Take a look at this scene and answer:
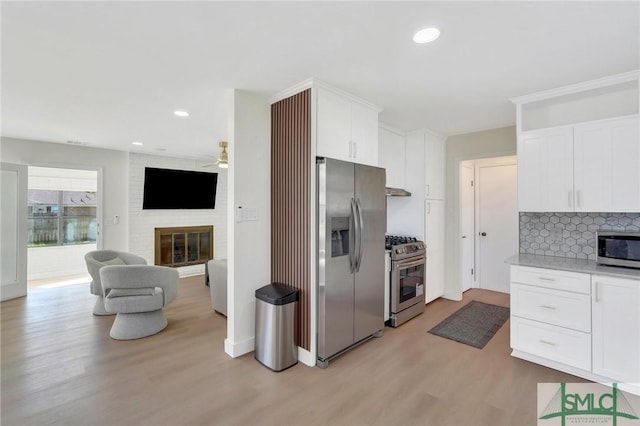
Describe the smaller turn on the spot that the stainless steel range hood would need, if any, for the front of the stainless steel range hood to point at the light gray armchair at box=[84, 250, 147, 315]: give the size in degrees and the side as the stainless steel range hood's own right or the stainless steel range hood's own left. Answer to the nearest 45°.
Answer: approximately 135° to the stainless steel range hood's own right

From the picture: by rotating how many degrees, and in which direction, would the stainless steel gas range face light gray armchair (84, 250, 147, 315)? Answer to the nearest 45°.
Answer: approximately 135° to its right

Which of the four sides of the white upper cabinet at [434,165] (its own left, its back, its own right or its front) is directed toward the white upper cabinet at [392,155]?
right

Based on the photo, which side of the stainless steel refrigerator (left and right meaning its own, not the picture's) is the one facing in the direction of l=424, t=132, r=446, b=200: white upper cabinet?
left

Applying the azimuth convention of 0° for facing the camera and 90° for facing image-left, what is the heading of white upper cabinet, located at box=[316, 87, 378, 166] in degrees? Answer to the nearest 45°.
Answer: approximately 315°

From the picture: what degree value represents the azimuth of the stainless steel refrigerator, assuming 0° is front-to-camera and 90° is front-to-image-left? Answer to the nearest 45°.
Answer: approximately 315°
